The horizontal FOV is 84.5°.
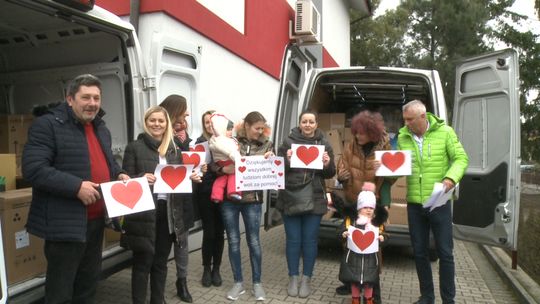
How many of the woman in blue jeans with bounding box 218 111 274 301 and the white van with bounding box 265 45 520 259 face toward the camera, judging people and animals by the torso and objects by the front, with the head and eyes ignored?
1

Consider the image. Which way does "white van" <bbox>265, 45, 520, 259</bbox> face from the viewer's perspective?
away from the camera

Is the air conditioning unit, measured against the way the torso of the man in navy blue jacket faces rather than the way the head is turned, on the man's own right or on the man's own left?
on the man's own left

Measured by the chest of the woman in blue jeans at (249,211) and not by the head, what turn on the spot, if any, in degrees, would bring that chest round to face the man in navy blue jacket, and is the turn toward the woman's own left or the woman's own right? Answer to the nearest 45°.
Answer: approximately 45° to the woman's own right

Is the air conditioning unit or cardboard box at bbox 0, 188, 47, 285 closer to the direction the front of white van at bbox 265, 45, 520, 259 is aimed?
the air conditioning unit

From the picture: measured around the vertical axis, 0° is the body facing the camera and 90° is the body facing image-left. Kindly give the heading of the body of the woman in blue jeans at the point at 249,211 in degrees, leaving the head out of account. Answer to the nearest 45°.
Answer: approximately 0°

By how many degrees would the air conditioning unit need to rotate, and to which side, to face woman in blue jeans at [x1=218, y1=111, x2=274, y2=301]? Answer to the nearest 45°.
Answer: approximately 45° to its right

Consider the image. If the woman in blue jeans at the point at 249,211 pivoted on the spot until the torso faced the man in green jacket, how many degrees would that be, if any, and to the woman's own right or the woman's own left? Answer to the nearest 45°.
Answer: approximately 90° to the woman's own left

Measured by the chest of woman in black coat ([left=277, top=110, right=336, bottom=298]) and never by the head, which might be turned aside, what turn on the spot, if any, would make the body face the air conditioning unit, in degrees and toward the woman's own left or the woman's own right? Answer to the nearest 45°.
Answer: approximately 180°

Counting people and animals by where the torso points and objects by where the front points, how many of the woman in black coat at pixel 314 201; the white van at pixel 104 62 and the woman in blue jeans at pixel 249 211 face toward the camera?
2
